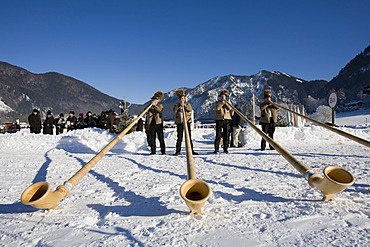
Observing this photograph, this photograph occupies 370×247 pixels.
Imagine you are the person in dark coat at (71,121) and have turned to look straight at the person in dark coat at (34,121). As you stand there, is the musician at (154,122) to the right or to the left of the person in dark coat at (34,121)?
left

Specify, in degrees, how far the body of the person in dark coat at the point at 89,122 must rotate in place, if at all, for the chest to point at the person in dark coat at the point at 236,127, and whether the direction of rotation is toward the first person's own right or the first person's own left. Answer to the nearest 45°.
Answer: approximately 45° to the first person's own left

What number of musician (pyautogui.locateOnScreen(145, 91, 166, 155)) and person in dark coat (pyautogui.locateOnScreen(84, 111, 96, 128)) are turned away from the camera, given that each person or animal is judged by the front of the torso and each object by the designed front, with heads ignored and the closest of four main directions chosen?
0

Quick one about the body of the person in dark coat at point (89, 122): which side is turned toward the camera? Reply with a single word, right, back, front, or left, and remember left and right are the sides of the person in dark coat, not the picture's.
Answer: front

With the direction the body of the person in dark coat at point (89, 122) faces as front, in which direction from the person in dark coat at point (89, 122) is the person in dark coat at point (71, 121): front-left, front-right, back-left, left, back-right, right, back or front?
back-right

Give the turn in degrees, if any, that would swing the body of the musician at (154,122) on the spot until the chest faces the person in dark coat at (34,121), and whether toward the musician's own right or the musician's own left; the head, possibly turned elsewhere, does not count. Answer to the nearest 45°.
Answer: approximately 90° to the musician's own right

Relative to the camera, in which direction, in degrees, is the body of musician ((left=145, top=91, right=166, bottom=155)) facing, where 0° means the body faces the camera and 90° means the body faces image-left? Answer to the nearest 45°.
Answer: approximately 45°

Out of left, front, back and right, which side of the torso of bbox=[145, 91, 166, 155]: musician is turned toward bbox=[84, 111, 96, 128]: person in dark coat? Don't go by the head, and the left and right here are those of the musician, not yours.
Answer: right

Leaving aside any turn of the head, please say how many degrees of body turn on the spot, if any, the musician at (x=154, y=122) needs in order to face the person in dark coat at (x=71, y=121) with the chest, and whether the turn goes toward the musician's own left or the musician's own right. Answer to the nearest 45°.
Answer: approximately 90° to the musician's own right

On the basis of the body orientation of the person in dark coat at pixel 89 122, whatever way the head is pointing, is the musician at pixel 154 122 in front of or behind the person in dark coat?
in front
